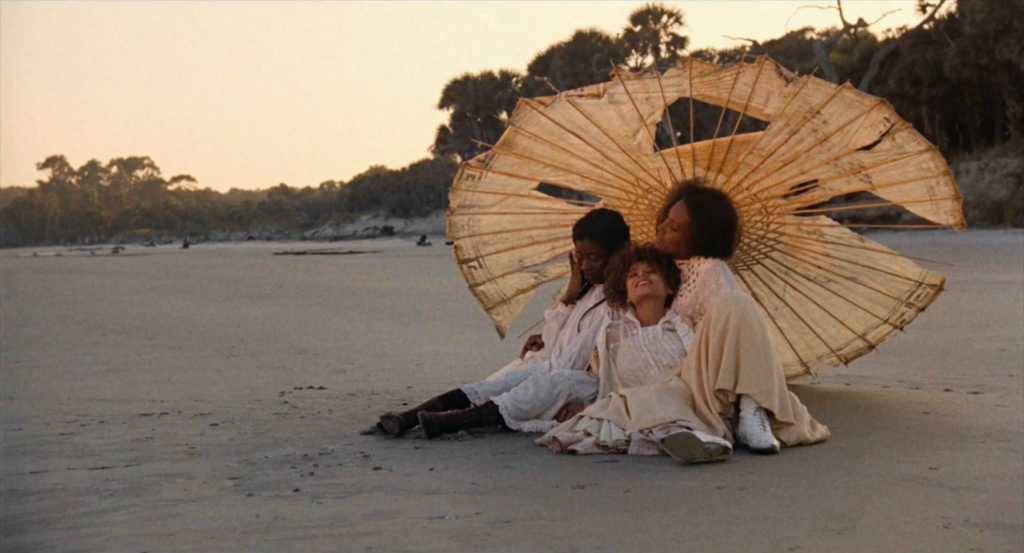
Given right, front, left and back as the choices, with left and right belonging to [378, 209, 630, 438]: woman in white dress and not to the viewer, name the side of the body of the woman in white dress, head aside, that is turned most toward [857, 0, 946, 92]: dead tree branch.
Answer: back

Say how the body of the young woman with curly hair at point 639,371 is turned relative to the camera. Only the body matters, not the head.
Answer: toward the camera

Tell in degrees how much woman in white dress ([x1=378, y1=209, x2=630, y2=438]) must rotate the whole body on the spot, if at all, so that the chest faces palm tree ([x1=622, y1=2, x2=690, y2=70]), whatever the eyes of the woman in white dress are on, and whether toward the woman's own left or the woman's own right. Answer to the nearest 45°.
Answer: approximately 135° to the woman's own right

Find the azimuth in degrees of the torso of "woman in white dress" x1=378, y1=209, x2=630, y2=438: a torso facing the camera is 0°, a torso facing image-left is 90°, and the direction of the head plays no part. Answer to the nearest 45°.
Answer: approximately 45°

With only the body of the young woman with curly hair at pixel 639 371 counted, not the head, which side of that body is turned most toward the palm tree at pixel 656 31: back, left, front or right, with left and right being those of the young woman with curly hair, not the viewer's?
back

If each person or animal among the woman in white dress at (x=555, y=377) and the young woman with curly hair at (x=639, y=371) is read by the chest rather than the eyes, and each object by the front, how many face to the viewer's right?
0

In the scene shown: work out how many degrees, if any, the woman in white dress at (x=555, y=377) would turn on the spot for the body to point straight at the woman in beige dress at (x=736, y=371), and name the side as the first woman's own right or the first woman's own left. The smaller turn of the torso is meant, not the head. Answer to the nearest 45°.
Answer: approximately 90° to the first woman's own left

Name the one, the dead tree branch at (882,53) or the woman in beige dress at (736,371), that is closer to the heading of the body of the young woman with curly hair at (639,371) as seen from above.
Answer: the woman in beige dress
